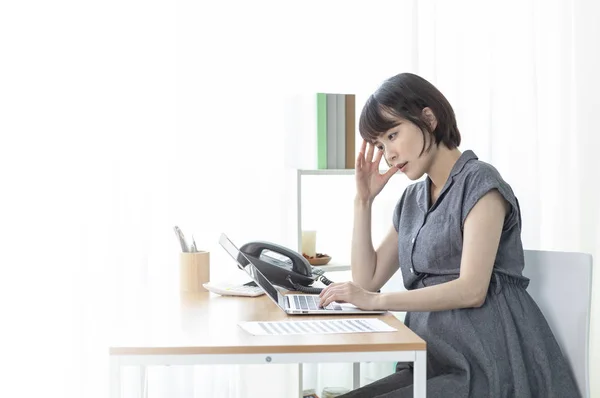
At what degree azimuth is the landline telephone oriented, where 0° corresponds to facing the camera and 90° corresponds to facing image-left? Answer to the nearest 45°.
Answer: approximately 270°

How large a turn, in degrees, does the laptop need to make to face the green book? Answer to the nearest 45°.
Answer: approximately 90° to its left

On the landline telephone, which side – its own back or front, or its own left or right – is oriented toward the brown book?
left

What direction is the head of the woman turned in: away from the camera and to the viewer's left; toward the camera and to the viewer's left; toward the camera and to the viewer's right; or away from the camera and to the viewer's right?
toward the camera and to the viewer's left

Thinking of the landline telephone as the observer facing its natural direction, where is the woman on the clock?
The woman is roughly at 1 o'clock from the landline telephone.

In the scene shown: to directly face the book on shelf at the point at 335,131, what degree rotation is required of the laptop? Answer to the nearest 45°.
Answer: approximately 90° to its left

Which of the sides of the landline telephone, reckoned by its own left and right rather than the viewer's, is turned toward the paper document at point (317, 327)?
right

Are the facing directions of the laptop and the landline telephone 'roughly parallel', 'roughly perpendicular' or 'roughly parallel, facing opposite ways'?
roughly parallel

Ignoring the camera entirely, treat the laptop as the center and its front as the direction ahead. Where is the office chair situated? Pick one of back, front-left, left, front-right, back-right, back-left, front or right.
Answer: front

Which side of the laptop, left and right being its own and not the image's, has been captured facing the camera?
right

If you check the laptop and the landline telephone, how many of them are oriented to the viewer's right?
2
